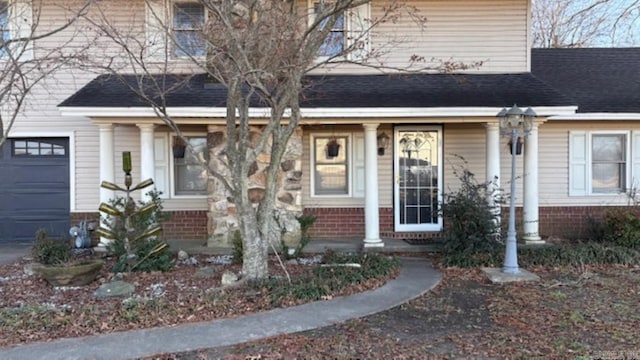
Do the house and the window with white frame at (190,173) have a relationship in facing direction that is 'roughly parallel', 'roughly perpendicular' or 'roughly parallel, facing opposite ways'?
roughly parallel

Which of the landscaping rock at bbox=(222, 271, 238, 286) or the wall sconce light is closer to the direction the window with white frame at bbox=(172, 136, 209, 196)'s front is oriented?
the landscaping rock

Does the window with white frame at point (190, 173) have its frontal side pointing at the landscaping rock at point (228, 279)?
yes

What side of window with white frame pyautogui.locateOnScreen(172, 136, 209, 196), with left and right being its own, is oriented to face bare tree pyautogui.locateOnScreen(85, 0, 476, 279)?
front

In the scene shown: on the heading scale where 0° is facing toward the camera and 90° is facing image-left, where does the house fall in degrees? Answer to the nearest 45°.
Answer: approximately 0°

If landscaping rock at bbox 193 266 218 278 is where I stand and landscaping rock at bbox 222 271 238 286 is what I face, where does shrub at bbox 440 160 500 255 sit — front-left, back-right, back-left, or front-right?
front-left

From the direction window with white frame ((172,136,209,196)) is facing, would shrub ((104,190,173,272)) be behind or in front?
in front

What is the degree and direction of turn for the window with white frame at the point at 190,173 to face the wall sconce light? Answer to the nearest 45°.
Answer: approximately 90° to its left

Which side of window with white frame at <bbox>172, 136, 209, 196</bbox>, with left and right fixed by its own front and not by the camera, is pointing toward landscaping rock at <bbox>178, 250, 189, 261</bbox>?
front

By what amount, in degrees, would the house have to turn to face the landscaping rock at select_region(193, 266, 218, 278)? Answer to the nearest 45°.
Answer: approximately 45° to its right

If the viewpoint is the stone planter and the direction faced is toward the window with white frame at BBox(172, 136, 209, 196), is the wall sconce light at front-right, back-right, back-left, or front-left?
front-right

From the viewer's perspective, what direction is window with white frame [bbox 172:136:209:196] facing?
toward the camera
